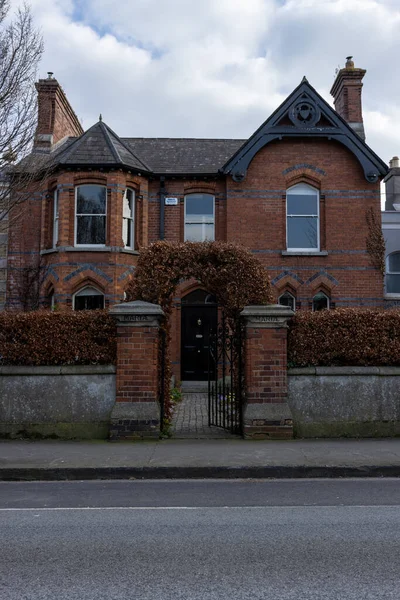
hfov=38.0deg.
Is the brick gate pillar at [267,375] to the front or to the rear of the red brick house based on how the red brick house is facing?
to the front

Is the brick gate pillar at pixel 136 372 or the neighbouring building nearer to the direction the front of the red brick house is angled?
the brick gate pillar

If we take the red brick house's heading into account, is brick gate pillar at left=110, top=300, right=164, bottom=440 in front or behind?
in front

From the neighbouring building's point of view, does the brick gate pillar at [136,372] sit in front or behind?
in front

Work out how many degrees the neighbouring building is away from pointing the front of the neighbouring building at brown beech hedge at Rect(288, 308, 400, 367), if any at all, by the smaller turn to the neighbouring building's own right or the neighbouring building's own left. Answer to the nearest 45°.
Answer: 0° — it already faces it

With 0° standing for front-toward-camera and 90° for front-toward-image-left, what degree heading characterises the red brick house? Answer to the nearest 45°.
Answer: approximately 0°

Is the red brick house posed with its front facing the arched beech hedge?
yes

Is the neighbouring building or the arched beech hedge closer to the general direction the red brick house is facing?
the arched beech hedge

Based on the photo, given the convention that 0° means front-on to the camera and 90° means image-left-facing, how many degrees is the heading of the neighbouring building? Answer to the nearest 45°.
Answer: approximately 0°

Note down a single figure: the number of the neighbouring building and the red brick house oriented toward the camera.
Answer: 2

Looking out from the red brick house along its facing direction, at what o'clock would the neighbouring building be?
The neighbouring building is roughly at 8 o'clock from the red brick house.
